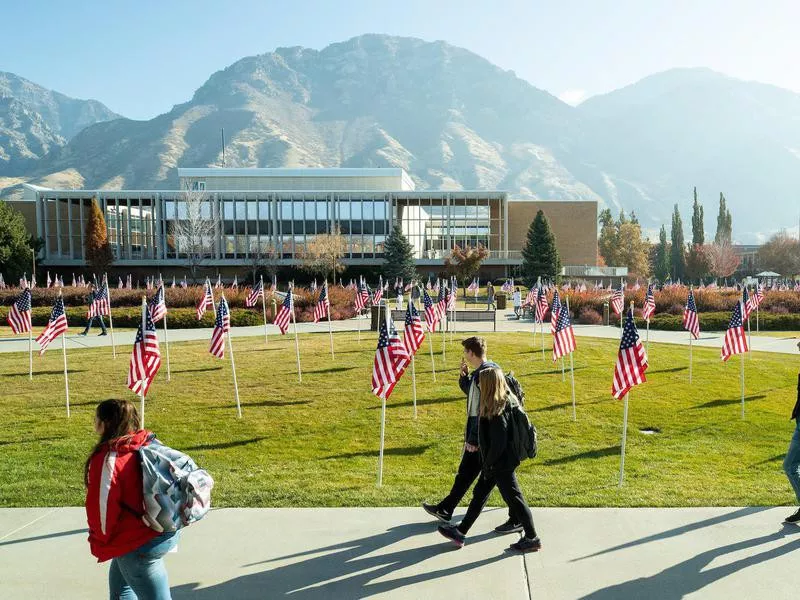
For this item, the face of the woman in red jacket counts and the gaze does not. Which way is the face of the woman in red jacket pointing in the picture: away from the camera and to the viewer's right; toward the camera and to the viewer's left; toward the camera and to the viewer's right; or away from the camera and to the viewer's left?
away from the camera and to the viewer's left

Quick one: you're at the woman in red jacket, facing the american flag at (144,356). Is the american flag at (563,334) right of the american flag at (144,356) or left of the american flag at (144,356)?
right

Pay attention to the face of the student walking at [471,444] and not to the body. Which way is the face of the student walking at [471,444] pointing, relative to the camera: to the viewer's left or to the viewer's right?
to the viewer's left

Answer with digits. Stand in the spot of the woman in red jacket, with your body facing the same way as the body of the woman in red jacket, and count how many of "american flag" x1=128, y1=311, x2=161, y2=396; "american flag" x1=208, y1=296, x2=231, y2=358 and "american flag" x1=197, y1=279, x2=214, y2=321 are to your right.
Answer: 3

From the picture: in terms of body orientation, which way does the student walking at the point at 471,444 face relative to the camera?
to the viewer's left

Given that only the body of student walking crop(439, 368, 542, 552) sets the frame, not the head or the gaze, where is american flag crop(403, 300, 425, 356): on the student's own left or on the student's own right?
on the student's own right

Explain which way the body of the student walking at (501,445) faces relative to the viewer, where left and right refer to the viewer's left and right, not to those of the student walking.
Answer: facing to the left of the viewer

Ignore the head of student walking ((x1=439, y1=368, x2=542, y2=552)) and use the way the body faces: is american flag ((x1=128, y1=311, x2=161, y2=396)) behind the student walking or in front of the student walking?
in front

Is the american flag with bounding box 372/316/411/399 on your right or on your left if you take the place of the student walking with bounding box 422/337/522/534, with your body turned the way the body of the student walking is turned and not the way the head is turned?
on your right
